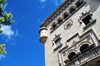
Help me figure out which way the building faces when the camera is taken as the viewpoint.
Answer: facing the viewer and to the left of the viewer
